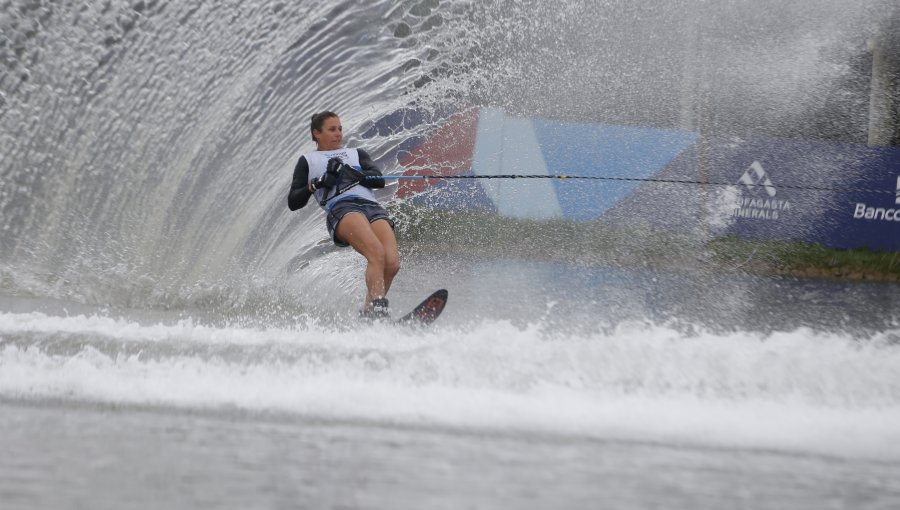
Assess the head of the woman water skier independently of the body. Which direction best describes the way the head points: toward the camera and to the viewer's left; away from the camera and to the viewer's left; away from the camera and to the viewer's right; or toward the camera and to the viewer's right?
toward the camera and to the viewer's right

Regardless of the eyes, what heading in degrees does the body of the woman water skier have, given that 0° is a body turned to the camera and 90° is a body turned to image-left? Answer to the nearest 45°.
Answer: approximately 315°
